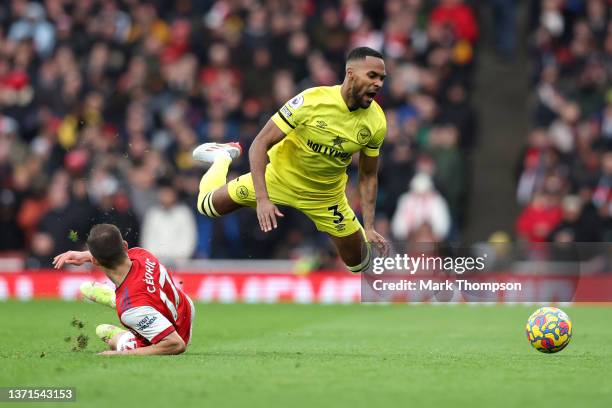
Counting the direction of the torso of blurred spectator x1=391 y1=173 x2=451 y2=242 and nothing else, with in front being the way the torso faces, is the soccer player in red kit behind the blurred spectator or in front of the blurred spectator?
in front

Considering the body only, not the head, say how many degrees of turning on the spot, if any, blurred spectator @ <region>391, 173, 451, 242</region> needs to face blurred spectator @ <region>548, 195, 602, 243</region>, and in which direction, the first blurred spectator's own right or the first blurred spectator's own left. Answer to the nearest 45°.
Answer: approximately 90° to the first blurred spectator's own left

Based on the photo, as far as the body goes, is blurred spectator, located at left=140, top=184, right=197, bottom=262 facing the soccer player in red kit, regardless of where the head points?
yes

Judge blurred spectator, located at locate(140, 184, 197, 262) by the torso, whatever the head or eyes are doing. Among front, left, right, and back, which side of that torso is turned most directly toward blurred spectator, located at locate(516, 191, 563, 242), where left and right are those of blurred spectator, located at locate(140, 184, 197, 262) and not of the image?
left

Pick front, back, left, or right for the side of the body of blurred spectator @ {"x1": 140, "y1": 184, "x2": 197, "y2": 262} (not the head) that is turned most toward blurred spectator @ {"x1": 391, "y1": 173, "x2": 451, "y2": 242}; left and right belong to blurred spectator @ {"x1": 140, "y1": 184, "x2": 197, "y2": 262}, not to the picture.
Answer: left

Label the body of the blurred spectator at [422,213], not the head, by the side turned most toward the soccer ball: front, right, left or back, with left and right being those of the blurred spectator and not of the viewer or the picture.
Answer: front

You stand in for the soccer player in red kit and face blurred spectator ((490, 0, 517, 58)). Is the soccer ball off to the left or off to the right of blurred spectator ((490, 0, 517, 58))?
right

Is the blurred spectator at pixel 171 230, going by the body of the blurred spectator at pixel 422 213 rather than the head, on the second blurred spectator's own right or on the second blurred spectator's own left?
on the second blurred spectator's own right

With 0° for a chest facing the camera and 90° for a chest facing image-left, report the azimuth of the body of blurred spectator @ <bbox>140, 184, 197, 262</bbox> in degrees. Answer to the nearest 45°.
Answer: approximately 0°

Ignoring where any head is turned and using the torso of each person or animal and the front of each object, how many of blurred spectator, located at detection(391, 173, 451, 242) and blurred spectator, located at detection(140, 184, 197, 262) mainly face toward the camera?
2
